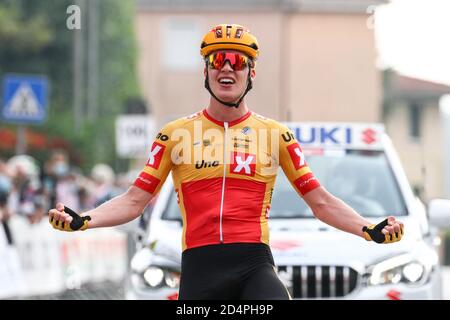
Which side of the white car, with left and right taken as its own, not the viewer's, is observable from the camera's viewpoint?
front

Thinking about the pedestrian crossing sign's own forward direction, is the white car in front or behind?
in front

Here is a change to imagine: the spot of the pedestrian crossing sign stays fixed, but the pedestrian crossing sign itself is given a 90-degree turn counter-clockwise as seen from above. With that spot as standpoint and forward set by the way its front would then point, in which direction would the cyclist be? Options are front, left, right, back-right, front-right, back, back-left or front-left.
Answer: right

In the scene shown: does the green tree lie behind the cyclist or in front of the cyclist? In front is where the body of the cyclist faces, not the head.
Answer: behind

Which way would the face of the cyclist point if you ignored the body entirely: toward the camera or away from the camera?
toward the camera

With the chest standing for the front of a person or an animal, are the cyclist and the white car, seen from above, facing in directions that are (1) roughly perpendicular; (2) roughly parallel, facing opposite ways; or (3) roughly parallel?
roughly parallel

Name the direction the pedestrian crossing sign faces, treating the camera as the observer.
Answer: facing the viewer

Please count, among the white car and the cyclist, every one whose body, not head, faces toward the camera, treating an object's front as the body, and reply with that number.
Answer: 2

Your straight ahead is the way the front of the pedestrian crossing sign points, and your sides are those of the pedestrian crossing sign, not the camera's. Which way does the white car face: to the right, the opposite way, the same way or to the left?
the same way

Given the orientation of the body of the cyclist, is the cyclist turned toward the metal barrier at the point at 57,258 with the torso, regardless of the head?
no

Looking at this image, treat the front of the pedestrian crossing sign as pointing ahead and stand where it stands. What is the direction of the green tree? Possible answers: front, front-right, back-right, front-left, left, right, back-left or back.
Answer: back

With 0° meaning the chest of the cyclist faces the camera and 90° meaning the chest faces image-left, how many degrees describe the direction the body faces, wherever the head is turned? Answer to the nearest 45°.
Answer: approximately 0°

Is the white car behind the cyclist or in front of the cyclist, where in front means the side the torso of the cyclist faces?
behind
